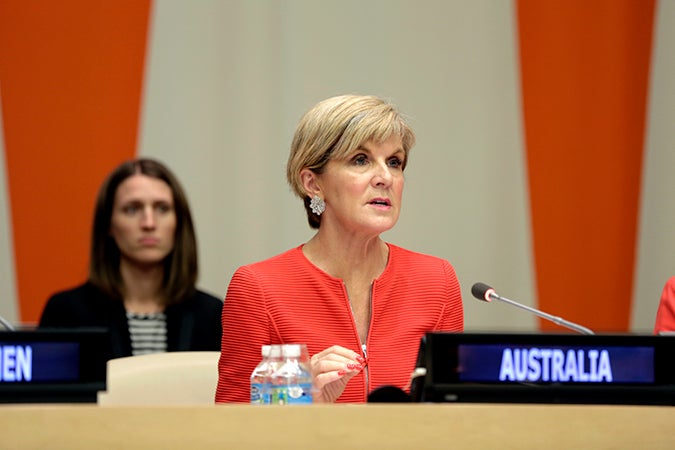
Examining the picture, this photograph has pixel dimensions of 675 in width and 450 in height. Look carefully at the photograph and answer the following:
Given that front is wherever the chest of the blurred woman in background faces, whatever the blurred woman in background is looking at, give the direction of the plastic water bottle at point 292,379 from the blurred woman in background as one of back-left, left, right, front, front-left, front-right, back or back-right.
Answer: front

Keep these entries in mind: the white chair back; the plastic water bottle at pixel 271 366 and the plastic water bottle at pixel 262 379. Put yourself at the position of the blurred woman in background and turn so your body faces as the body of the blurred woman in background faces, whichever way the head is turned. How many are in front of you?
3

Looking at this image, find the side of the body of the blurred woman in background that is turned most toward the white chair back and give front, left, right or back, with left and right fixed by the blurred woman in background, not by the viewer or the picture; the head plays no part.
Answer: front

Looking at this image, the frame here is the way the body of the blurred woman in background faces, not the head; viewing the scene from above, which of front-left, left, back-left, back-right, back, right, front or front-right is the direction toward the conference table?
front

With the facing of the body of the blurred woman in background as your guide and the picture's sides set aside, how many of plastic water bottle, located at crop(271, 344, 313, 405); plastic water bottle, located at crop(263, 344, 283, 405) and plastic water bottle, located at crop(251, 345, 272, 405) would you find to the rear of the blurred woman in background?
0

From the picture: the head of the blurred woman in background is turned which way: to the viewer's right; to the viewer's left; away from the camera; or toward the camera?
toward the camera

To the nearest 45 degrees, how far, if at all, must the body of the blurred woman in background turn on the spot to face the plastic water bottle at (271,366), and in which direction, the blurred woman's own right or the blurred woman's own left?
0° — they already face it

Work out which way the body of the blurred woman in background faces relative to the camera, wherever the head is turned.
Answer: toward the camera

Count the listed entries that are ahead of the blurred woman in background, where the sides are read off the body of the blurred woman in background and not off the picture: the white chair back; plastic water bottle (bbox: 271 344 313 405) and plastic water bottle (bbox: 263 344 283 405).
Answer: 3

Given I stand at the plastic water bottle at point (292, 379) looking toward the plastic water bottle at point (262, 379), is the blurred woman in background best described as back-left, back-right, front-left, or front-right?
front-right

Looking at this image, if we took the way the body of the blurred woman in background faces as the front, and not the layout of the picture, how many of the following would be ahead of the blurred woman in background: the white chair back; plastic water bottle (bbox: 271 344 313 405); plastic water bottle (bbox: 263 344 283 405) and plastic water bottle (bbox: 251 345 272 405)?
4

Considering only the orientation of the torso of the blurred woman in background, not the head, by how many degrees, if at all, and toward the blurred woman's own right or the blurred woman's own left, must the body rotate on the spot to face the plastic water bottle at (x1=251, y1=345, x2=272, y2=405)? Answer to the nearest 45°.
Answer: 0° — they already face it
